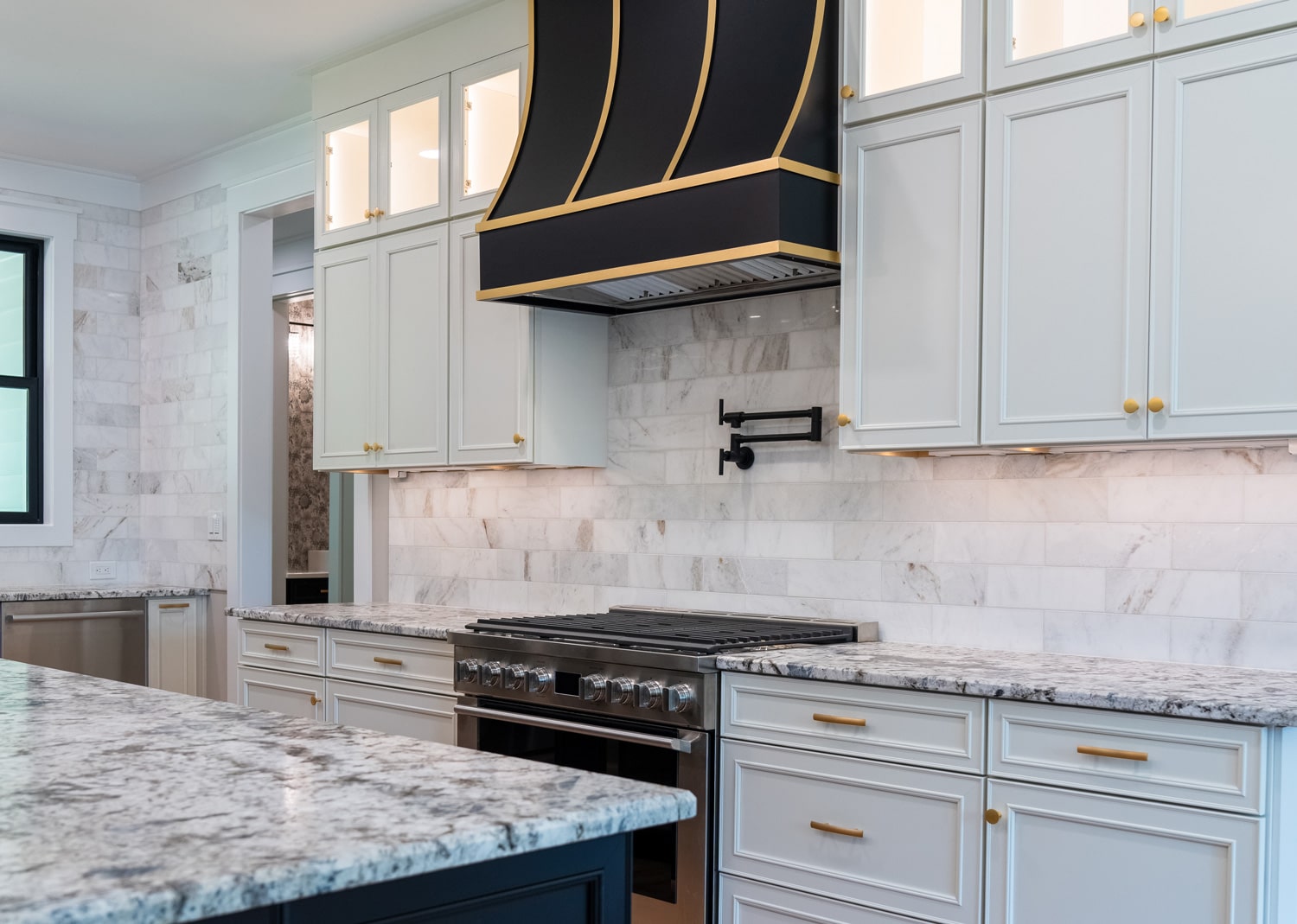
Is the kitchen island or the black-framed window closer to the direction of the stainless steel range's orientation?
the kitchen island

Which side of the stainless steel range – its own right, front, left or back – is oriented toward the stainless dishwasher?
right

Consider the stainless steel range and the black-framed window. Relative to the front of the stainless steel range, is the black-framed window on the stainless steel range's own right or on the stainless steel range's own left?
on the stainless steel range's own right

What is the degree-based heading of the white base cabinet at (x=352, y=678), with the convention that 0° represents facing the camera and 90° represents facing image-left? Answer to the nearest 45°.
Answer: approximately 45°
